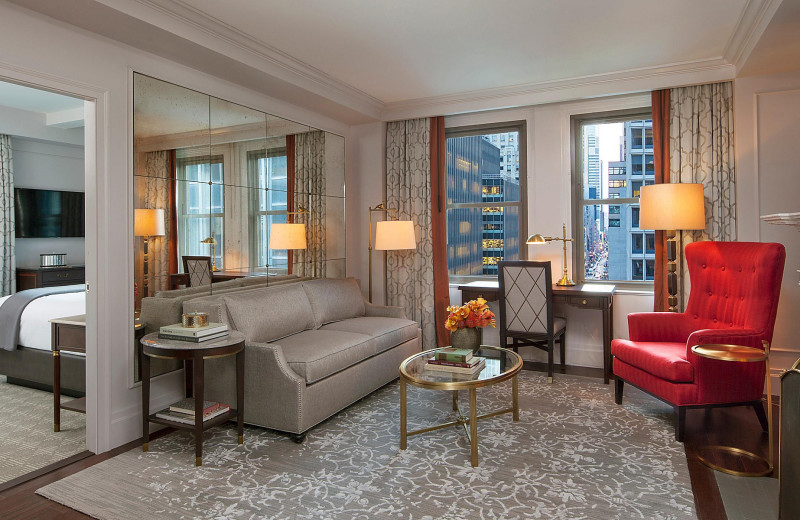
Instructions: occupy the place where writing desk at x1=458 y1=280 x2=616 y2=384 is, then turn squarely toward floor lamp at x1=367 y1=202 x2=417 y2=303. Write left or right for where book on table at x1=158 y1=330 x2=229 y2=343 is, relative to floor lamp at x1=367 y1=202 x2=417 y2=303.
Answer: left

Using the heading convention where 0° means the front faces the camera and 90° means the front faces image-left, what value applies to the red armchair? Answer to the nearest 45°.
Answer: approximately 45°

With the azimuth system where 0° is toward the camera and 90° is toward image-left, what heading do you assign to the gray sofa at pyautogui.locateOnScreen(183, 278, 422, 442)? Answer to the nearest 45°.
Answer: approximately 315°

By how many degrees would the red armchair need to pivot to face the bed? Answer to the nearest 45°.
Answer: approximately 45° to its right

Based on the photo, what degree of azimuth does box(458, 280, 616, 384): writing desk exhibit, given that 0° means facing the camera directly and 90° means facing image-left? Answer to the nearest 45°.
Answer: approximately 0°

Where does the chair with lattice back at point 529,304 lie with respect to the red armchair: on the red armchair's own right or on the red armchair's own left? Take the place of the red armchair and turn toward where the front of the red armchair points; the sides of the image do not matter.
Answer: on the red armchair's own right

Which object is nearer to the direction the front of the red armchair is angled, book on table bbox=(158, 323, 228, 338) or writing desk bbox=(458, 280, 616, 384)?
the book on table
